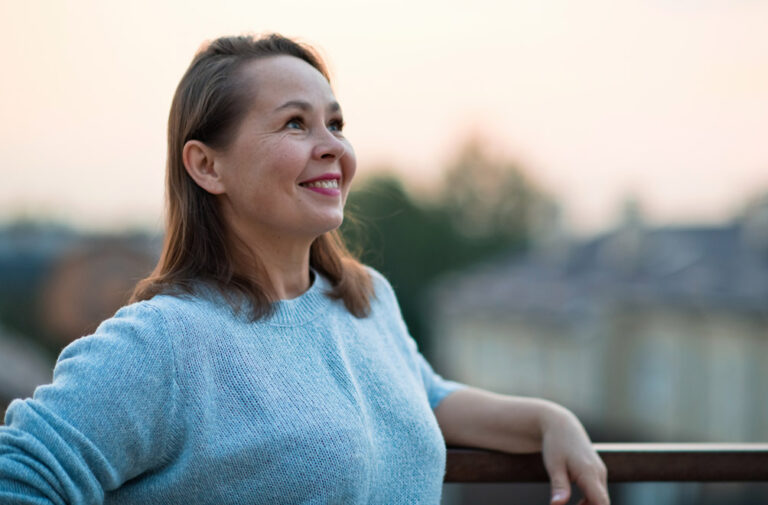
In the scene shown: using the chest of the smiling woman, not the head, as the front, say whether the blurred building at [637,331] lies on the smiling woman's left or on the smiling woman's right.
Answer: on the smiling woman's left

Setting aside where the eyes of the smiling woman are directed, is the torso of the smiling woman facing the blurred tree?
no

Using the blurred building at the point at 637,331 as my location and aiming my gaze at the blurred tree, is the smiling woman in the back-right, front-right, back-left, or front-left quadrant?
back-left

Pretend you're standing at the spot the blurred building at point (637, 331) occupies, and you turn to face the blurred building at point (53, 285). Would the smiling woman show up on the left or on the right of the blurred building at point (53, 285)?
left

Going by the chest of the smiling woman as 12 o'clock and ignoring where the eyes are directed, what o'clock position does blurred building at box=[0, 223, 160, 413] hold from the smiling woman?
The blurred building is roughly at 7 o'clock from the smiling woman.

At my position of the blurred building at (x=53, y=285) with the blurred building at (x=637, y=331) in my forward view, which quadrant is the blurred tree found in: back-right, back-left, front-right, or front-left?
front-left
